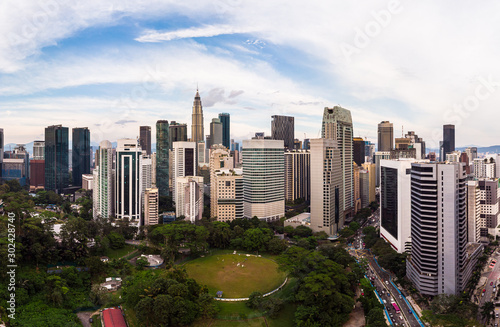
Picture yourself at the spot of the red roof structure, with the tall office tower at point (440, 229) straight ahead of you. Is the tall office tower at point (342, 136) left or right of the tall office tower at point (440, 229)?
left

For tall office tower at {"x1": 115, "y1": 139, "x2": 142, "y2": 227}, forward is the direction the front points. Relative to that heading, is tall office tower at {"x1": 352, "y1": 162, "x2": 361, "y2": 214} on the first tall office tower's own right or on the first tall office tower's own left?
on the first tall office tower's own left

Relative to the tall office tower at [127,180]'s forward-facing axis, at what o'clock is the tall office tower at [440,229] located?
the tall office tower at [440,229] is roughly at 11 o'clock from the tall office tower at [127,180].

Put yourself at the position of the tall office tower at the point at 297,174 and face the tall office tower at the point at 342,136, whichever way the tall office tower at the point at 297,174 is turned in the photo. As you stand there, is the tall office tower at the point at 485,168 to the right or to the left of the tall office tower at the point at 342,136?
left

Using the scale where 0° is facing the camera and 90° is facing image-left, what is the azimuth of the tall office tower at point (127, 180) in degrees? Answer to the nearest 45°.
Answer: approximately 0°

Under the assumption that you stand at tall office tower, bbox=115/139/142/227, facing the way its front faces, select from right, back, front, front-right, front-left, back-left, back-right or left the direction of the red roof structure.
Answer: front

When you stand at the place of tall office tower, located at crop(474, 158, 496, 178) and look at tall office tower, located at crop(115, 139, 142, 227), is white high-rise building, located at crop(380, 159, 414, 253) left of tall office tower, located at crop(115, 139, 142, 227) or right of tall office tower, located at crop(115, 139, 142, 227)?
left

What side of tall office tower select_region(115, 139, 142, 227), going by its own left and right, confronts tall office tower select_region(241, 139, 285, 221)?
left

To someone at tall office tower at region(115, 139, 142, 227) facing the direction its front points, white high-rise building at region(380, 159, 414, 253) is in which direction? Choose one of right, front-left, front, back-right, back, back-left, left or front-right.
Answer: front-left

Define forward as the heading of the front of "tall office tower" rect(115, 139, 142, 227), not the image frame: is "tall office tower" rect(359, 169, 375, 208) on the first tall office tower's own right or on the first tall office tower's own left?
on the first tall office tower's own left
